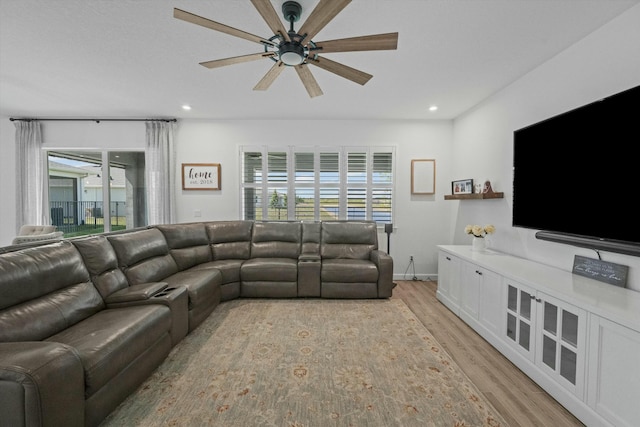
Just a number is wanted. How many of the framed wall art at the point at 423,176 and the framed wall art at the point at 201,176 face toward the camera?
2

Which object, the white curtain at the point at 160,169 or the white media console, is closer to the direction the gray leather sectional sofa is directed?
the white media console

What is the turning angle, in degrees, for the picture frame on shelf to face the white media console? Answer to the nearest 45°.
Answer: approximately 45° to its left

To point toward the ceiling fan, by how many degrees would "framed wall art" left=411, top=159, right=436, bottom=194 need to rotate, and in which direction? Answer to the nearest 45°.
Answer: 0° — it already faces it

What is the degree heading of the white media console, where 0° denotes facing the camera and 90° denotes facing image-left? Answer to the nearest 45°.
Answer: approximately 45°

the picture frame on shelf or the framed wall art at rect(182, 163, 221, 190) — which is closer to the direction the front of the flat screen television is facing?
the framed wall art

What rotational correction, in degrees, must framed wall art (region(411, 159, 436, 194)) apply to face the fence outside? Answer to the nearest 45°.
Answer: approximately 90° to its right

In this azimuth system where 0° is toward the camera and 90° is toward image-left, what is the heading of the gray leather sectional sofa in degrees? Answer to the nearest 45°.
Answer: approximately 315°

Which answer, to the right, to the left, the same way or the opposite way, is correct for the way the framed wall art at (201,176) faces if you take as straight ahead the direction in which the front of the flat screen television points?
to the left

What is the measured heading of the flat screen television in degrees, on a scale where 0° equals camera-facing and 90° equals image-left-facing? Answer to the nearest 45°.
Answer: approximately 45°
